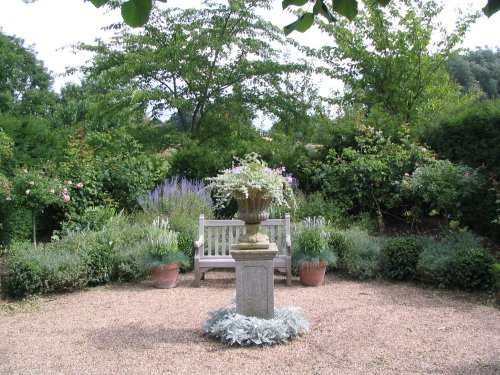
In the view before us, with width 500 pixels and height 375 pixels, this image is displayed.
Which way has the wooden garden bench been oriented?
toward the camera

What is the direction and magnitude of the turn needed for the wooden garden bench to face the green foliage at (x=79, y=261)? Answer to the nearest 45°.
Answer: approximately 90° to its right

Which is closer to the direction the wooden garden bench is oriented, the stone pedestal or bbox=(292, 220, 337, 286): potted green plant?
the stone pedestal

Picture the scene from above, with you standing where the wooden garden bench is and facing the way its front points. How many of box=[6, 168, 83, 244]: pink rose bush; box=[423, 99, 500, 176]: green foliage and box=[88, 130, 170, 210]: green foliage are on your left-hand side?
1

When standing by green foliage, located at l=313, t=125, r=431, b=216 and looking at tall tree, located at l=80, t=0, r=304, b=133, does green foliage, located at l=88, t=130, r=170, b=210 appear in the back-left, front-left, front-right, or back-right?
front-left

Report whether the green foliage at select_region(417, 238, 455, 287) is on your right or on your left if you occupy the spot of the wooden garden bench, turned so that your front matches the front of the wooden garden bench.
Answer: on your left

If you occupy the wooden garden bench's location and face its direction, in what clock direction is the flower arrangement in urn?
The flower arrangement in urn is roughly at 12 o'clock from the wooden garden bench.

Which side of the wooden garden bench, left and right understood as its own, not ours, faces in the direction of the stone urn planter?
front

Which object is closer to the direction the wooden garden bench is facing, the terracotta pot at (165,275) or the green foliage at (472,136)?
the terracotta pot

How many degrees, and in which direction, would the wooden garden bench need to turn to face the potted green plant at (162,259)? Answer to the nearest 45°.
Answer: approximately 45° to its right

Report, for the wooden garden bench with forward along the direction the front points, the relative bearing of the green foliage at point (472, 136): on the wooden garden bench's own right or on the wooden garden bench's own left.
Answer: on the wooden garden bench's own left

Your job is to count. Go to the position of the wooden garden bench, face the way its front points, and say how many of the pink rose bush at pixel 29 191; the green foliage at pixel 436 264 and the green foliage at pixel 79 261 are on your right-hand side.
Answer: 2

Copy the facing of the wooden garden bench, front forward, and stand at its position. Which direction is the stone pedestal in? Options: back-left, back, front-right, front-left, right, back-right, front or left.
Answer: front

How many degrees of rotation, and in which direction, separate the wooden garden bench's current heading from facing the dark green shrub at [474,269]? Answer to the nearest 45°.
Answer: approximately 90° to its left

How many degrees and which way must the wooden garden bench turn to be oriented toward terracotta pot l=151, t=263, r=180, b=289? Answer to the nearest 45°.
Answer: approximately 45° to its right

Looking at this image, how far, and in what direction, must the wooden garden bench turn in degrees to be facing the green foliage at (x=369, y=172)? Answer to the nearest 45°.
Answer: approximately 135° to its left

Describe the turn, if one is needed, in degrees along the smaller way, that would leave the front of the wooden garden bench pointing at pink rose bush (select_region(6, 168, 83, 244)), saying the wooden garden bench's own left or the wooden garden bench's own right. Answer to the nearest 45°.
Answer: approximately 90° to the wooden garden bench's own right

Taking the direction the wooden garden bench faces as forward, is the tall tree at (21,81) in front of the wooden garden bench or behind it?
behind

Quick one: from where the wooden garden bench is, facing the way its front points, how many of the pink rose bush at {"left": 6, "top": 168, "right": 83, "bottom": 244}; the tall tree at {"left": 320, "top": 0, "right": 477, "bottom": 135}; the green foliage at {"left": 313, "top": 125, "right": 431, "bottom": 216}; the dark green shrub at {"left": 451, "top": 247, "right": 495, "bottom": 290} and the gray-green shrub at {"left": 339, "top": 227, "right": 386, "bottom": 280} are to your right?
1

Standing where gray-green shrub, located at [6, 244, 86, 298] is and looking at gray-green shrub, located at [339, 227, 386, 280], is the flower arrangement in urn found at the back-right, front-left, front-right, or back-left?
front-right
